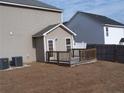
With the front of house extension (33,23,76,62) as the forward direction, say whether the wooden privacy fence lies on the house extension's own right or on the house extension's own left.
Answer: on the house extension's own left

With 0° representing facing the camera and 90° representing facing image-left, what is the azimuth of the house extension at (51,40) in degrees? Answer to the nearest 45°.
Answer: approximately 315°

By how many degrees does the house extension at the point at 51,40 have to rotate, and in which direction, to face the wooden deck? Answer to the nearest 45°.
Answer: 0° — it already faces it

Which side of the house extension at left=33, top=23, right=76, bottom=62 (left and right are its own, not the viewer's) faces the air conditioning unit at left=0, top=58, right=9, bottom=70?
right

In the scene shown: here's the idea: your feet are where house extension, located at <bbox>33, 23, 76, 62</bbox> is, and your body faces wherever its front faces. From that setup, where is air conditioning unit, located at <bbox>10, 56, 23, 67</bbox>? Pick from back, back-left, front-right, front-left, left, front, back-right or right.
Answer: right

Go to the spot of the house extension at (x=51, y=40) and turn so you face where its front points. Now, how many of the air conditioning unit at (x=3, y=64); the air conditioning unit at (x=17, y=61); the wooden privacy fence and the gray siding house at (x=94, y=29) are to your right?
2

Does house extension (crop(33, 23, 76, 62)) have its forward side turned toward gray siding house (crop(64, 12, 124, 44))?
no

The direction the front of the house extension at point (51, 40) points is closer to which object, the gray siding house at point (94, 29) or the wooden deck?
the wooden deck

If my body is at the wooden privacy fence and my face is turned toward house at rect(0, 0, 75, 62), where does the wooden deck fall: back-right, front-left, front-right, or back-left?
front-left

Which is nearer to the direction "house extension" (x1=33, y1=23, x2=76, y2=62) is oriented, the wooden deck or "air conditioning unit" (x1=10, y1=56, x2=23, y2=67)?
the wooden deck

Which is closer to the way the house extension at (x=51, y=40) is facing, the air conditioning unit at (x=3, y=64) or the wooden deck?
the wooden deck
